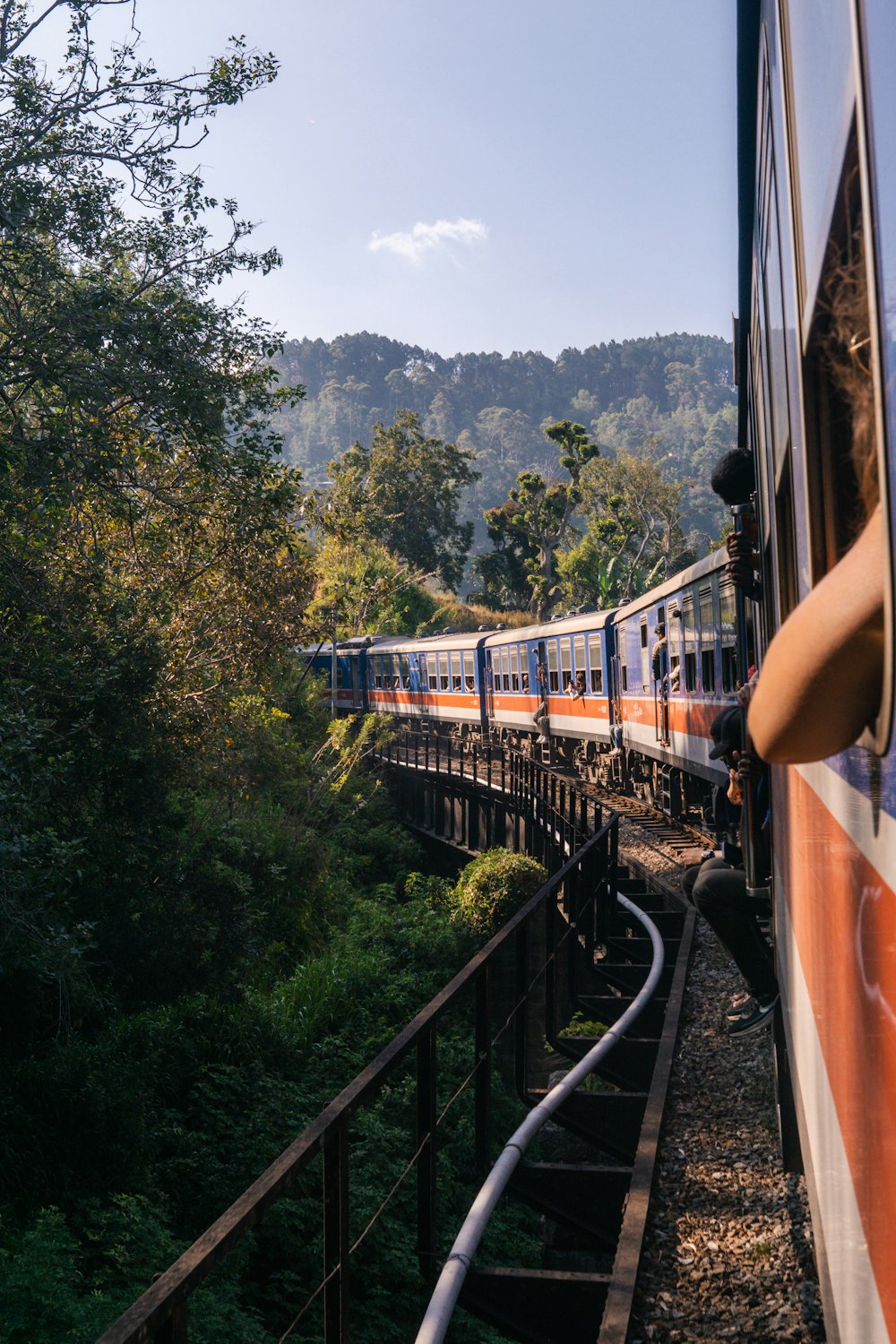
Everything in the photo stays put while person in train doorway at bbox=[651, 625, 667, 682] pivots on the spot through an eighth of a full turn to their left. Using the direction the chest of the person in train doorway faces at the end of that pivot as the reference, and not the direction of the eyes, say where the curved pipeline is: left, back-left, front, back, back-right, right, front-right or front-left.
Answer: front

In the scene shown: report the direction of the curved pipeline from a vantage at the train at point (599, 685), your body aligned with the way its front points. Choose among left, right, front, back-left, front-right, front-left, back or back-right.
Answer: back-left

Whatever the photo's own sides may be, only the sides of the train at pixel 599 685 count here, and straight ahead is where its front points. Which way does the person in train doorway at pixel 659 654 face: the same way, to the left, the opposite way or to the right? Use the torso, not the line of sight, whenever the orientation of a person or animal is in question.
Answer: to the left

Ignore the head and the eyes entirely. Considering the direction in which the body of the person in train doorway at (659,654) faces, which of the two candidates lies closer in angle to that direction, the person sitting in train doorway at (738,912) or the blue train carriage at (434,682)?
the person sitting in train doorway

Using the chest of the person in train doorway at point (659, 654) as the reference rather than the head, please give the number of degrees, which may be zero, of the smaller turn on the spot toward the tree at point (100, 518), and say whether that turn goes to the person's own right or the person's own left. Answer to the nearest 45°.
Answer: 0° — they already face it

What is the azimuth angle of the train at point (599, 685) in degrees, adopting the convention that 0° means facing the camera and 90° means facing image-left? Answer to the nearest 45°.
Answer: approximately 135°

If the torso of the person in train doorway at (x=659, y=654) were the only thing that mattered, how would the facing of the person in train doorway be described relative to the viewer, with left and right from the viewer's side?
facing the viewer and to the left of the viewer

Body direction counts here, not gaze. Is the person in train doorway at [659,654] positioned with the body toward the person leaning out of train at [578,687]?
no

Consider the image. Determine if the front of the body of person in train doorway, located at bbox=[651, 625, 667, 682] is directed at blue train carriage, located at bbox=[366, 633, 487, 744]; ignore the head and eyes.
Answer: no
